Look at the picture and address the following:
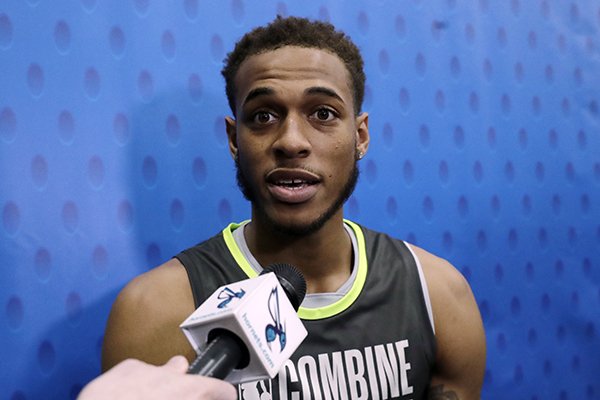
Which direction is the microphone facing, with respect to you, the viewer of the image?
facing away from the viewer and to the right of the viewer

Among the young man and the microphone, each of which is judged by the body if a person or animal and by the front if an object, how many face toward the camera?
1
